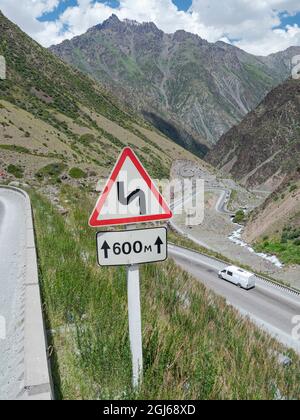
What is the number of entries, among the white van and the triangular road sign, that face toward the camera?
1

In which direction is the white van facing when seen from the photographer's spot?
facing away from the viewer and to the left of the viewer

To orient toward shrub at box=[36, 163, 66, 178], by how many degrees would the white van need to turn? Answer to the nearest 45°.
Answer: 0° — it already faces it

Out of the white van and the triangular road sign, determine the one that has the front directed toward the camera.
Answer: the triangular road sign

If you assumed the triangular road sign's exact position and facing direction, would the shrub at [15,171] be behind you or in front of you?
behind

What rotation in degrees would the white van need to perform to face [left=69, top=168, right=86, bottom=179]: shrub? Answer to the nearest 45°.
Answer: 0° — it already faces it

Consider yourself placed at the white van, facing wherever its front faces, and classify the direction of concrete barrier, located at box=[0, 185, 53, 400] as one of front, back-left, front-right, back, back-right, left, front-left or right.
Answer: back-left

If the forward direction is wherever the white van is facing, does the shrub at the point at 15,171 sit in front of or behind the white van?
in front

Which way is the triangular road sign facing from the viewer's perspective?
toward the camera

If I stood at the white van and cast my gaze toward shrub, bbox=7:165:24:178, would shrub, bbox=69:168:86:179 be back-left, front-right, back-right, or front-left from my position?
front-right

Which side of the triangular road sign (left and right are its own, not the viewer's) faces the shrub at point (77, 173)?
back

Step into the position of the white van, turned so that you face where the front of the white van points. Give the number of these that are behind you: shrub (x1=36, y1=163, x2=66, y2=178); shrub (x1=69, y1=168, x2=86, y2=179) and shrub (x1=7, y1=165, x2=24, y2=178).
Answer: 0

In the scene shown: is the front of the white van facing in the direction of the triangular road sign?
no

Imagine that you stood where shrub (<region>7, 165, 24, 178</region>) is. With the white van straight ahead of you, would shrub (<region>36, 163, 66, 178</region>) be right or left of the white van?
left
